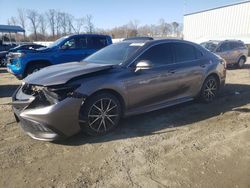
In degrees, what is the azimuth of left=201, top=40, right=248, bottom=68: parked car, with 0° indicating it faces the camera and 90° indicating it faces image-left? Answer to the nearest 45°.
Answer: approximately 45°

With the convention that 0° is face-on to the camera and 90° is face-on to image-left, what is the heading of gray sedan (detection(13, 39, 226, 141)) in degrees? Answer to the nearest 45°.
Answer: approximately 45°

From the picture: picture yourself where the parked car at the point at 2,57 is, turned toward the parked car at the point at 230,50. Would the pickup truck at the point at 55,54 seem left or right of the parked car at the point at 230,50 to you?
right

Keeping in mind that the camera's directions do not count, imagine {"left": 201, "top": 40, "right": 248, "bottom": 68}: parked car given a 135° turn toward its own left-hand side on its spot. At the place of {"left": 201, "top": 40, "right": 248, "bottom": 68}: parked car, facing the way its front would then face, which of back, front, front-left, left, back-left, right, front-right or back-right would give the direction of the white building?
left

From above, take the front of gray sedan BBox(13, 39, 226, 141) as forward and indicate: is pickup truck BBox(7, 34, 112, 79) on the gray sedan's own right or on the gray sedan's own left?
on the gray sedan's own right

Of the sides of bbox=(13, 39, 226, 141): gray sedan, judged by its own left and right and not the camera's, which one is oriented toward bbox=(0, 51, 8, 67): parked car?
right

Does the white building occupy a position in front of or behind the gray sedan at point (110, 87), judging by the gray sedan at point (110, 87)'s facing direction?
behind

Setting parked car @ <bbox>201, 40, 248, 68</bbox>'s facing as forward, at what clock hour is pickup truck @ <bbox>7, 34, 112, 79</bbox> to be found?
The pickup truck is roughly at 12 o'clock from the parked car.

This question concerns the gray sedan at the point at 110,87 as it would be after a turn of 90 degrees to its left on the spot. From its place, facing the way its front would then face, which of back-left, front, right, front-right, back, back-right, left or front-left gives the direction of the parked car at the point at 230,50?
left
